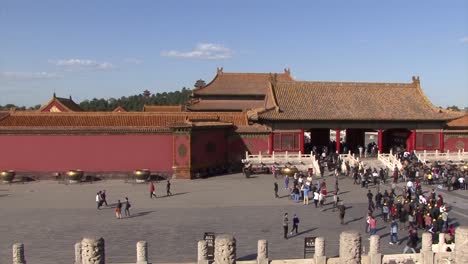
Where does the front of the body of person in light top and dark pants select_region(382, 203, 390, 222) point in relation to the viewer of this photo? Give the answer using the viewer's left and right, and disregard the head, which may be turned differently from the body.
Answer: facing away from the viewer

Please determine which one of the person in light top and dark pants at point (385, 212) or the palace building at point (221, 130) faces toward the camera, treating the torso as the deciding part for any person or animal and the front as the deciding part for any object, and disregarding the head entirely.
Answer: the palace building

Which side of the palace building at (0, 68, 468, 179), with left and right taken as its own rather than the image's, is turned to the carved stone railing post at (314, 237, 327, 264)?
front

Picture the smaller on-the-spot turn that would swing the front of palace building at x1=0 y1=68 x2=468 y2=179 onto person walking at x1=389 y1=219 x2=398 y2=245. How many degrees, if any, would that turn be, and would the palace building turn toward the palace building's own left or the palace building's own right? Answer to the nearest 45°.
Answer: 0° — it already faces them

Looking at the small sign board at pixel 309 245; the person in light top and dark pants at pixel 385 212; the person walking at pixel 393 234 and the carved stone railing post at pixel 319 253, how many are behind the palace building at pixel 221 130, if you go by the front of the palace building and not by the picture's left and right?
0

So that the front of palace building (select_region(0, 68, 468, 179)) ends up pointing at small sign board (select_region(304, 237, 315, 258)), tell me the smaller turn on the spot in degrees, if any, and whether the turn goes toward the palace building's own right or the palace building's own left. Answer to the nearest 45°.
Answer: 0° — it already faces it

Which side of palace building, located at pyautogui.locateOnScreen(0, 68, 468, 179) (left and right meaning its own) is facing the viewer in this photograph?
front

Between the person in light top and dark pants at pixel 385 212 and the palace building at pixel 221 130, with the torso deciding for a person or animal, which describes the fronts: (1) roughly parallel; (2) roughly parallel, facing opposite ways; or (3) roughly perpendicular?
roughly parallel, facing opposite ways

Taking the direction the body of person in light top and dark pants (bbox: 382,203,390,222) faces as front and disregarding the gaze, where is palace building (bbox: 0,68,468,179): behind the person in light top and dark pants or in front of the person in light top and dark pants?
in front

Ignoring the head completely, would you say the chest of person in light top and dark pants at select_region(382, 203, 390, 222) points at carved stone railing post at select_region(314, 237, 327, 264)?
no

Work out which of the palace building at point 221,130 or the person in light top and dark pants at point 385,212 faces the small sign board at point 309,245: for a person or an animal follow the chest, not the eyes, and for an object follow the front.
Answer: the palace building

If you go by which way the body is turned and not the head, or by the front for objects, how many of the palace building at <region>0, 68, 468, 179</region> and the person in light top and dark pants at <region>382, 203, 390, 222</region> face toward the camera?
1

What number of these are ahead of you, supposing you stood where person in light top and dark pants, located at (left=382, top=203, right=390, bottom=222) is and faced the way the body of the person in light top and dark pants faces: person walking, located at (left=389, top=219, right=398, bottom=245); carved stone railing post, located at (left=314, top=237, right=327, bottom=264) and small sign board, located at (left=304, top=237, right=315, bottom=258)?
0

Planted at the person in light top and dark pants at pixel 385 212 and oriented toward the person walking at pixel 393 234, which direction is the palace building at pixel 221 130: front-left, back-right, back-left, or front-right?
back-right

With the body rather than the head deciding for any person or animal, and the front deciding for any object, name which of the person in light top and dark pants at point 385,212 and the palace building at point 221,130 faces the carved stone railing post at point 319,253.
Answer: the palace building
